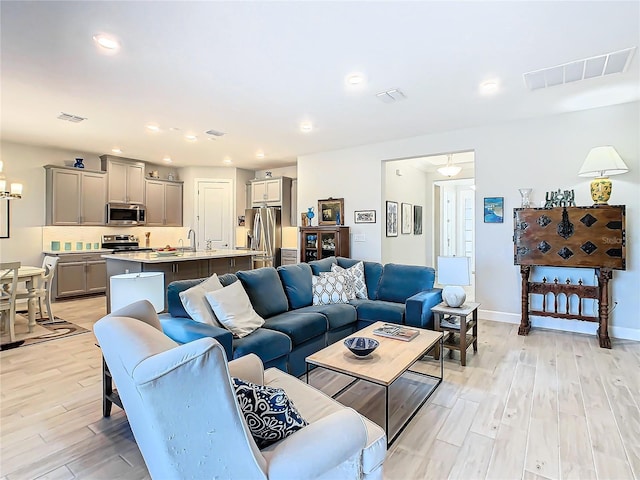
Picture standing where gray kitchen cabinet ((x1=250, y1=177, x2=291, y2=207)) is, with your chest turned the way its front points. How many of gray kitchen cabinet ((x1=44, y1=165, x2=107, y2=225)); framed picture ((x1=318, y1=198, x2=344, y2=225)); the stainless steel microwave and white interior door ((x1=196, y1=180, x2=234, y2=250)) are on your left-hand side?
1

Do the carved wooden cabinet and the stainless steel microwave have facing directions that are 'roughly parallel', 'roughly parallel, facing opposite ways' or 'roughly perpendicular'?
roughly perpendicular

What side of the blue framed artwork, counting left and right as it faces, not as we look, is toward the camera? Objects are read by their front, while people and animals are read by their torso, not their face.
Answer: front

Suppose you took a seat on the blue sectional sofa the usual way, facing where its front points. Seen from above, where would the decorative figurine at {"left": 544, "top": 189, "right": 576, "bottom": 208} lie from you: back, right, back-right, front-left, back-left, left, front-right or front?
front-left

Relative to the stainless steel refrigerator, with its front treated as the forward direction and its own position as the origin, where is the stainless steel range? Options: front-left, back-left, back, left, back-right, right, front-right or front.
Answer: front-right

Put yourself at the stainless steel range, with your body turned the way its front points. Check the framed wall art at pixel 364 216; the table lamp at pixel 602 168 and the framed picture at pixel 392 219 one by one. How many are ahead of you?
3

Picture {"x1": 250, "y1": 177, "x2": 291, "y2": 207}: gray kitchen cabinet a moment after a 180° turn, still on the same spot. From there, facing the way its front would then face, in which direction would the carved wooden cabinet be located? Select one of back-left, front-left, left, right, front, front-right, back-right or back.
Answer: right

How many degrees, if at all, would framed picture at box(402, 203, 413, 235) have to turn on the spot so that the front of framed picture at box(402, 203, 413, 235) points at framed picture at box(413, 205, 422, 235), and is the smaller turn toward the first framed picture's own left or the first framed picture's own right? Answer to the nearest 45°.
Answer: approximately 135° to the first framed picture's own left

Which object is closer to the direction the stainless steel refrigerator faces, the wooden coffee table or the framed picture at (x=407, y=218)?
the wooden coffee table

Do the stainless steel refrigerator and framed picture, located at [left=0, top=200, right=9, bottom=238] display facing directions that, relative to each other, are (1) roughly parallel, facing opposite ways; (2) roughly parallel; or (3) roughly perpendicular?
roughly perpendicular

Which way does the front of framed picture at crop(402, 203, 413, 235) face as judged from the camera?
facing the viewer and to the right of the viewer

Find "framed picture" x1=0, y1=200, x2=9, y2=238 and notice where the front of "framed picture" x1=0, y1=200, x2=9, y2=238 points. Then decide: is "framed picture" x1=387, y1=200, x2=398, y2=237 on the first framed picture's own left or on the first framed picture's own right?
on the first framed picture's own left

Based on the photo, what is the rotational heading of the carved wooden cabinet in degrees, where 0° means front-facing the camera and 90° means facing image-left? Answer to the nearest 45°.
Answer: approximately 0°

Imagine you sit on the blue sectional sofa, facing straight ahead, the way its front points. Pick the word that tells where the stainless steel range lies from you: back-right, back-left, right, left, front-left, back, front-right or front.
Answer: back
